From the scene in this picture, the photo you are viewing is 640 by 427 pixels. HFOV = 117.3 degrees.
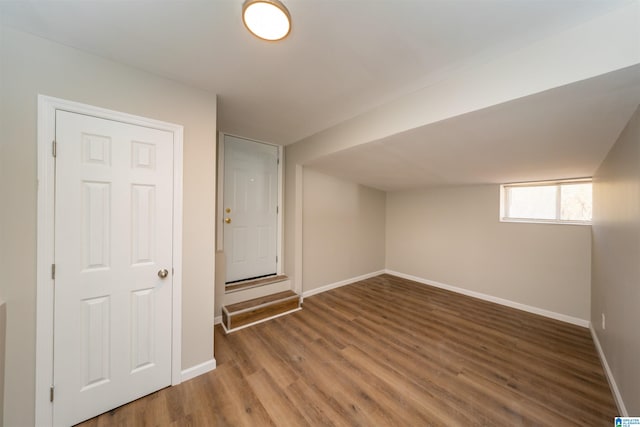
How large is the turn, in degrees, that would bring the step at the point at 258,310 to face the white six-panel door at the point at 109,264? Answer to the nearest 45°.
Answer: approximately 90° to its right

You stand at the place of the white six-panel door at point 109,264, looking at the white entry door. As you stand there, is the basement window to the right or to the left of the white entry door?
right

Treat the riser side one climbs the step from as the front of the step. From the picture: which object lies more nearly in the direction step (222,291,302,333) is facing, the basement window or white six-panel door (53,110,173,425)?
the basement window

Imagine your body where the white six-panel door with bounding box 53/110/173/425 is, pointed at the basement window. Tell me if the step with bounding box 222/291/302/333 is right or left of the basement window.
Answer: left

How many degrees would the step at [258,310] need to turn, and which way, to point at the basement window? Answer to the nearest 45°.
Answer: approximately 45° to its left

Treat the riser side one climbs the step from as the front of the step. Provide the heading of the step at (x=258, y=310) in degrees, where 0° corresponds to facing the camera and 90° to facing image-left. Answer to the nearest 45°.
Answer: approximately 315°
